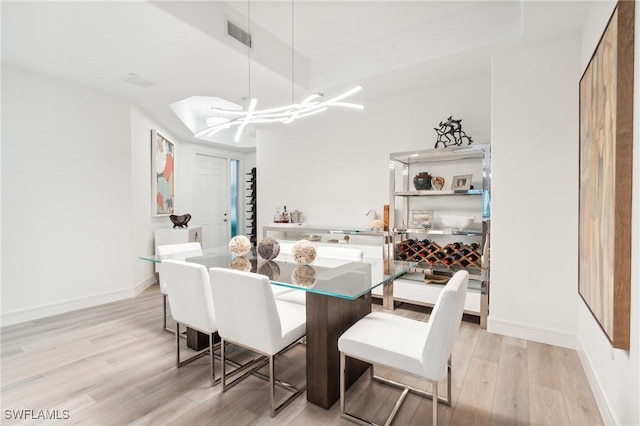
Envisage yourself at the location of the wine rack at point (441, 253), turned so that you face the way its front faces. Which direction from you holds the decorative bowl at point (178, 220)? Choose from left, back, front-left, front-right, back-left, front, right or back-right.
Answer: front-right

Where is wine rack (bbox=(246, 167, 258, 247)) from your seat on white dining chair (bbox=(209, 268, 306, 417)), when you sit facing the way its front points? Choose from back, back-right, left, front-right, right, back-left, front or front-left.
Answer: front-left

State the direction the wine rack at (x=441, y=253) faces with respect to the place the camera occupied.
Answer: facing the viewer and to the left of the viewer

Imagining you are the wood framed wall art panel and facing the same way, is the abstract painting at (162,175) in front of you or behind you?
in front

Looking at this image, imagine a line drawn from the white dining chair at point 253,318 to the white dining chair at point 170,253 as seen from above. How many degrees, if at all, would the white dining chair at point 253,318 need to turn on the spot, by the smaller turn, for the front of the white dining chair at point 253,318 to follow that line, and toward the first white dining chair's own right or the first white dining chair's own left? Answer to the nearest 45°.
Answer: approximately 90° to the first white dining chair's own left

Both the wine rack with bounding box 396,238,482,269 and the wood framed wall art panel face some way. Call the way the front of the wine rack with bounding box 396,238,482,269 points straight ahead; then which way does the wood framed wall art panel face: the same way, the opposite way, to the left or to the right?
to the right

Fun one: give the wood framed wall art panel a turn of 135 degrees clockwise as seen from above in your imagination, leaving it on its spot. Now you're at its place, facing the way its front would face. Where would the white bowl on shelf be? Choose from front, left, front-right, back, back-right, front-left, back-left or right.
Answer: left

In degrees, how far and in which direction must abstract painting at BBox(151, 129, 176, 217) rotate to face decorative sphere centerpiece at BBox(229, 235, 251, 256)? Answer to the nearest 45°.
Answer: approximately 45° to its right

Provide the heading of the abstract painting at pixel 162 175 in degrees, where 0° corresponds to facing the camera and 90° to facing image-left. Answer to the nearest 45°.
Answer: approximately 315°

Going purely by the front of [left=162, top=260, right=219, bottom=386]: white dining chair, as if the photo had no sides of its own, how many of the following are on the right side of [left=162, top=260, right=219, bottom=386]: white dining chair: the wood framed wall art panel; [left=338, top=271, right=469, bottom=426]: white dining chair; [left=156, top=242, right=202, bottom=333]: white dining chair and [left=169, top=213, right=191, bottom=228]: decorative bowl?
2

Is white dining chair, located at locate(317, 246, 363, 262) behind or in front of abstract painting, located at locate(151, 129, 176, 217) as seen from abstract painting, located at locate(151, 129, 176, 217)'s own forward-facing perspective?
in front
